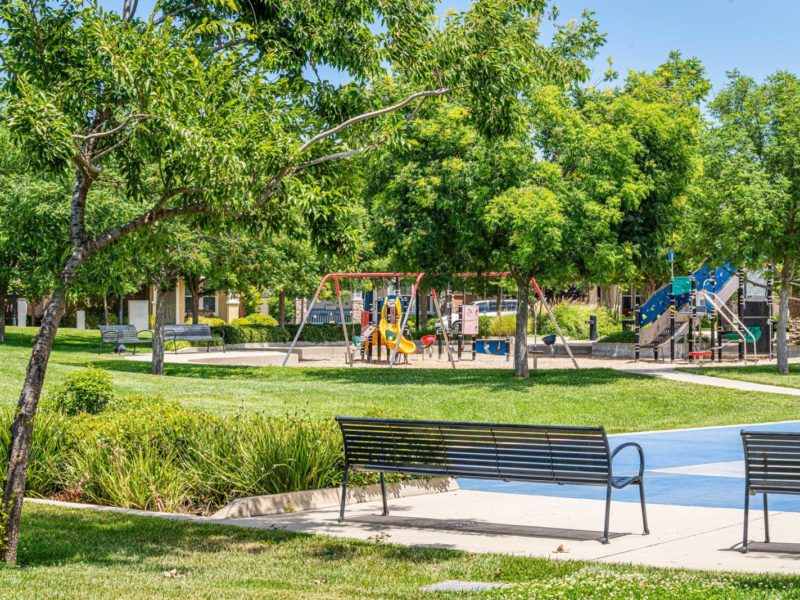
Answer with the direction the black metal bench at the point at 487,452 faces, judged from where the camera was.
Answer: facing away from the viewer and to the right of the viewer

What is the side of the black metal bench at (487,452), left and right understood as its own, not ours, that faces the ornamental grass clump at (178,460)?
left

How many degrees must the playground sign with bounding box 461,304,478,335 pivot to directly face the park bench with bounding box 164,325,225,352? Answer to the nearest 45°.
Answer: approximately 90° to its right

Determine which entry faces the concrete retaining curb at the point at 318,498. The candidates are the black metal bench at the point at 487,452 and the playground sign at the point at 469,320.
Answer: the playground sign

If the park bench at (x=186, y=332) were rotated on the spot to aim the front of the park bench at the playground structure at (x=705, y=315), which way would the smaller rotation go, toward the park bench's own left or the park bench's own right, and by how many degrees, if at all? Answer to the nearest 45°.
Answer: approximately 45° to the park bench's own left

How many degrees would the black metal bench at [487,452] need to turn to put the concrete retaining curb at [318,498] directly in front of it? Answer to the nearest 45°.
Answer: approximately 90° to its left

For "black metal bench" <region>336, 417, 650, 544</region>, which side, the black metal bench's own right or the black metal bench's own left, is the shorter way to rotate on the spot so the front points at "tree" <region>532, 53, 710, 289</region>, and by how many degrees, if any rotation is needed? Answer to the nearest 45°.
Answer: approximately 45° to the black metal bench's own left

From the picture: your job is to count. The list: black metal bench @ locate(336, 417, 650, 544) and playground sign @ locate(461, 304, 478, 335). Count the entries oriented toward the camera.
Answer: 1

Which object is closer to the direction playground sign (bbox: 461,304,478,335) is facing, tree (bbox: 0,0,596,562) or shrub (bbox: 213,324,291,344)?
the tree

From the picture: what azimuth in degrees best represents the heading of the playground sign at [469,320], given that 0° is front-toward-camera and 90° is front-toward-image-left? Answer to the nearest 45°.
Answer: approximately 0°
